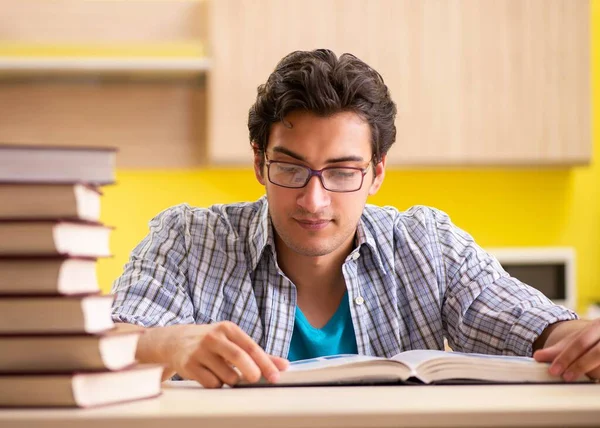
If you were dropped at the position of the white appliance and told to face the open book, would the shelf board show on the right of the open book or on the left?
right

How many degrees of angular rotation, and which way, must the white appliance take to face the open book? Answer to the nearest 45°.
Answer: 0° — it already faces it

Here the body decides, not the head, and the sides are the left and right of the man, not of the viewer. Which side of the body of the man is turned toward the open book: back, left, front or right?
front

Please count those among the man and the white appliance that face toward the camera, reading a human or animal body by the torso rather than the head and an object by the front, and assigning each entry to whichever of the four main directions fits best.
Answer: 2

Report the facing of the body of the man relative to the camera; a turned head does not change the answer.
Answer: toward the camera

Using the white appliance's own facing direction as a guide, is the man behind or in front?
in front

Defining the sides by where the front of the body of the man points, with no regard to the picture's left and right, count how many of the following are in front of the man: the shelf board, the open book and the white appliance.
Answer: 1

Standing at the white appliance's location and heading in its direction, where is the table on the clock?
The table is roughly at 12 o'clock from the white appliance.

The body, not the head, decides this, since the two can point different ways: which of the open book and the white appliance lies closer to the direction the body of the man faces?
the open book

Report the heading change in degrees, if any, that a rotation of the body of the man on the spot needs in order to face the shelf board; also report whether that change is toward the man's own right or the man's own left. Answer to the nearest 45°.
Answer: approximately 135° to the man's own right

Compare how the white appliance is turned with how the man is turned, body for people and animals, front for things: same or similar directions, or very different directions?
same or similar directions

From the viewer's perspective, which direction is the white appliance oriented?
toward the camera

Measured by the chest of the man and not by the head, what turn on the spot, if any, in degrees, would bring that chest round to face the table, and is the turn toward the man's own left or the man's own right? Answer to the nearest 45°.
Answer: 0° — they already face it
